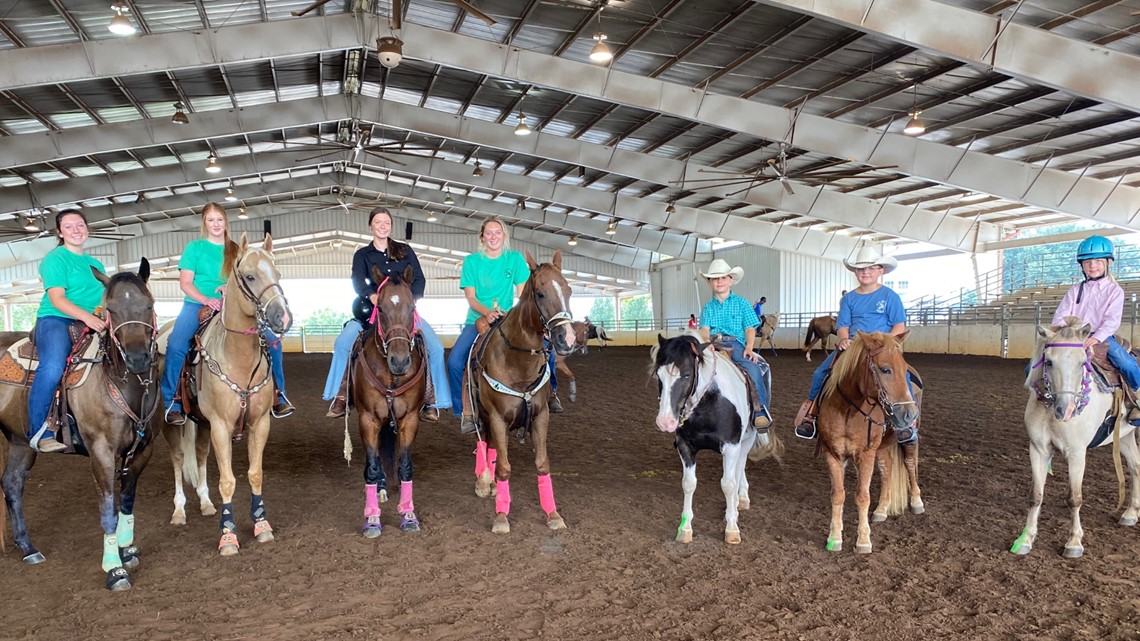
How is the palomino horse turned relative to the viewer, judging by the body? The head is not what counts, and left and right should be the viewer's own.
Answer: facing the viewer and to the right of the viewer

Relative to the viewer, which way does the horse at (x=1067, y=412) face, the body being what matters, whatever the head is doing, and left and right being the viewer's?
facing the viewer and to the left of the viewer

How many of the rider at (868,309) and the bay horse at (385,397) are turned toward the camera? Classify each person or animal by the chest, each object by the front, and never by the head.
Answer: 2

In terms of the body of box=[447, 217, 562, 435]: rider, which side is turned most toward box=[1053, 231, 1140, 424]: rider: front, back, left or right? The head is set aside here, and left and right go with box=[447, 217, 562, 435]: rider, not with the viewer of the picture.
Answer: left

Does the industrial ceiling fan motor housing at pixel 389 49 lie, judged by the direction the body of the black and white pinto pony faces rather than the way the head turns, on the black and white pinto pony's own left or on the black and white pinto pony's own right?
on the black and white pinto pony's own right

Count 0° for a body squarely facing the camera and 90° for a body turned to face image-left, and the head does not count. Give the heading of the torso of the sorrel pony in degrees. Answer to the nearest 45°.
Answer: approximately 45°

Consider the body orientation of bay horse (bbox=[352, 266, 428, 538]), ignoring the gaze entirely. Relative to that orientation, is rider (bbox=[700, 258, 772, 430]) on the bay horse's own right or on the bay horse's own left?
on the bay horse's own left

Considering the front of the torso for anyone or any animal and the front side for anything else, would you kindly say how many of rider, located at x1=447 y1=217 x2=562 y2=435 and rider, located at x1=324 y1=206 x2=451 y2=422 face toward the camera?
2

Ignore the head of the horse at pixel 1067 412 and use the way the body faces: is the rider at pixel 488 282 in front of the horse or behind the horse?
in front

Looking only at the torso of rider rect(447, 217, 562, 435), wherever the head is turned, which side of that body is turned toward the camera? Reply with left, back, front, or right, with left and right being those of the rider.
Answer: front

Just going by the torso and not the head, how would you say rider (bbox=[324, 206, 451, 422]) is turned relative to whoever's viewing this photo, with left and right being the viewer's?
facing the viewer

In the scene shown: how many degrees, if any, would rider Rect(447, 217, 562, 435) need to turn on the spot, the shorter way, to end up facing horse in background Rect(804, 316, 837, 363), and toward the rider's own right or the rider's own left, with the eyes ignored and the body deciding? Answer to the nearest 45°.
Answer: approximately 135° to the rider's own left
